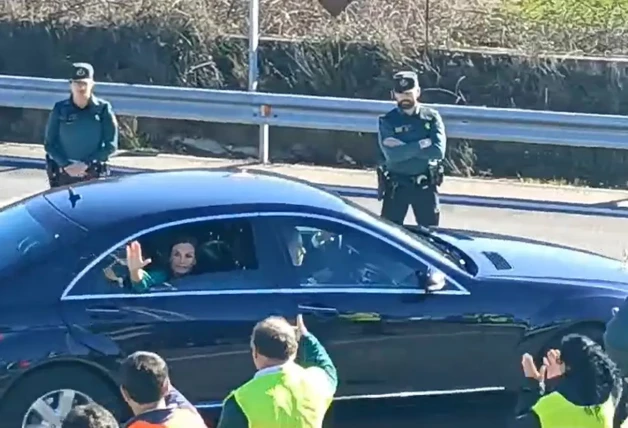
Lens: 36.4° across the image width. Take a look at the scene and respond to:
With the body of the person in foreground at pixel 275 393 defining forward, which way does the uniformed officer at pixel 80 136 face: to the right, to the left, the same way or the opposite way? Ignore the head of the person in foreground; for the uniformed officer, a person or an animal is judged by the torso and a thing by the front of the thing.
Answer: the opposite way

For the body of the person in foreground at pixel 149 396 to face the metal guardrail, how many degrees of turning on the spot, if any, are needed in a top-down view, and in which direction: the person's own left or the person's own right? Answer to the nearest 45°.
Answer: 0° — they already face it

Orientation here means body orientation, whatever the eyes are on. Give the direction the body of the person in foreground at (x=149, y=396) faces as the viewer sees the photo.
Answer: away from the camera

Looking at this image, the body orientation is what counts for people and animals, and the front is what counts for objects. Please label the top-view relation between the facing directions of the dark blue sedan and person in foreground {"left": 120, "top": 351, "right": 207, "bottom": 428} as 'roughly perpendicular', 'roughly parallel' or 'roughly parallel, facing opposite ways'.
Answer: roughly perpendicular

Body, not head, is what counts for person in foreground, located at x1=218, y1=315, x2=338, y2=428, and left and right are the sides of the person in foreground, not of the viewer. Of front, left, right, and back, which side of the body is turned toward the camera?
back

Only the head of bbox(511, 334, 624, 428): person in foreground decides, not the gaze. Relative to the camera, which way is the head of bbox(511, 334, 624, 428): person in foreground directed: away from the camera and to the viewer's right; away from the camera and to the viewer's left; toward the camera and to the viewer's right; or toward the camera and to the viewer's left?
away from the camera and to the viewer's left

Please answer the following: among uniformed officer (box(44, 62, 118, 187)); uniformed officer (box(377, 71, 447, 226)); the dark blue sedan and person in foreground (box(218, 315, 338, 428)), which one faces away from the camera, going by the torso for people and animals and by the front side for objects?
the person in foreground

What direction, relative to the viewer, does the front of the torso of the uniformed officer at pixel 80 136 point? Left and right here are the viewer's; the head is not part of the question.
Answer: facing the viewer

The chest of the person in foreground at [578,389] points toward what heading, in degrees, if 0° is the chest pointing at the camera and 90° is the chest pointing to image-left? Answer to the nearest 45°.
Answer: approximately 135°

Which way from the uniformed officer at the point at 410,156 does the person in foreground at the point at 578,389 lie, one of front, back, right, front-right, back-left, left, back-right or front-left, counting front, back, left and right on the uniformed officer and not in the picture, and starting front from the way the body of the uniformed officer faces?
front

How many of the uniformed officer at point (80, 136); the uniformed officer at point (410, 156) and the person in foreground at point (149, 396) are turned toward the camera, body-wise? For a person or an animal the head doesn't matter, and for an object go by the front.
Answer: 2

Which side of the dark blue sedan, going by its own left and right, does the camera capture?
right

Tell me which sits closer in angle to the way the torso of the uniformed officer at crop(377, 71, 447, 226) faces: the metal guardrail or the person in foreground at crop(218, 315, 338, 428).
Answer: the person in foreground
